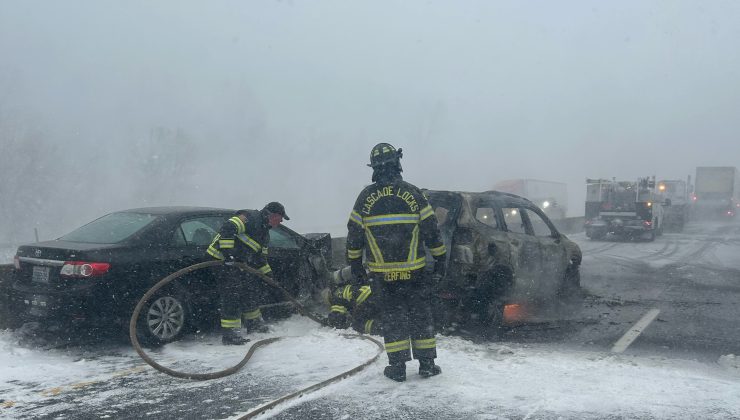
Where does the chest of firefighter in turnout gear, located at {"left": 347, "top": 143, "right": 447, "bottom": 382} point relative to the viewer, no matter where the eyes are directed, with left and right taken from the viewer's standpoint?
facing away from the viewer

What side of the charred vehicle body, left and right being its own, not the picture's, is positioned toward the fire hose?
back

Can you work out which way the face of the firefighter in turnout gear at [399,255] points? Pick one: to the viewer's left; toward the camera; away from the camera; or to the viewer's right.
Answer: away from the camera

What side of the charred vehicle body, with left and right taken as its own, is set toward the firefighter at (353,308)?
back

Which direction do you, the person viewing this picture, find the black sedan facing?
facing away from the viewer and to the right of the viewer

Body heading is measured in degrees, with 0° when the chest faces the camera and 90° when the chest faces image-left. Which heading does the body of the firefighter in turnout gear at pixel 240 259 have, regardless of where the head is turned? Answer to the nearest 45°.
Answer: approximately 270°
